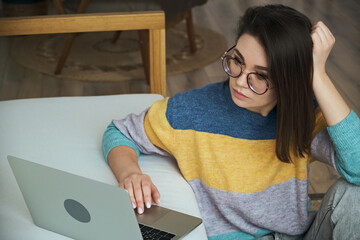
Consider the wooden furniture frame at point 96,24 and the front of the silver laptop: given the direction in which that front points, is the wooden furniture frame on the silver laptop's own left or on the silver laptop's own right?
on the silver laptop's own left

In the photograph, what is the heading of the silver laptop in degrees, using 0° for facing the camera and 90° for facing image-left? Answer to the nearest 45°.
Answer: approximately 225°

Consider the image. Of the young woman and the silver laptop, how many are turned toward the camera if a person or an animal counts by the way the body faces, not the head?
1

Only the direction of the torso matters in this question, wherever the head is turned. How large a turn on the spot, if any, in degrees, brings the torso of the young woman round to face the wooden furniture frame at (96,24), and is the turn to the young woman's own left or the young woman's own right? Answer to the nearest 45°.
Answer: approximately 135° to the young woman's own right

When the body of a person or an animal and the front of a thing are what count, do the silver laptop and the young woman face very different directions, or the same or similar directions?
very different directions
